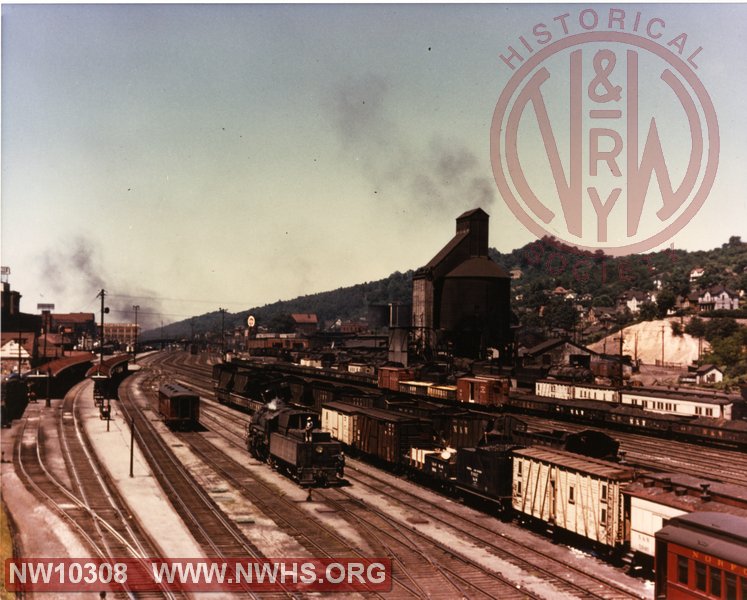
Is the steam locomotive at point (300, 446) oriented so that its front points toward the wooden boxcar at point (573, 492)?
no

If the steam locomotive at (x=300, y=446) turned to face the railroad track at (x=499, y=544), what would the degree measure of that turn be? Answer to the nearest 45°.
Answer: approximately 180°

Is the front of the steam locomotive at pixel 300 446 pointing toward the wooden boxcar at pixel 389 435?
no

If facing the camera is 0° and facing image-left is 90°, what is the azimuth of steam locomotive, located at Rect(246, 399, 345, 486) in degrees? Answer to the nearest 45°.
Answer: approximately 135°

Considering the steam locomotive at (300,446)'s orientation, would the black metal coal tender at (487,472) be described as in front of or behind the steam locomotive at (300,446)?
behind

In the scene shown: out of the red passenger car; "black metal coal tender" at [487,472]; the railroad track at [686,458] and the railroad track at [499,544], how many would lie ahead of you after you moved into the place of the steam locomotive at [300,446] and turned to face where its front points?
0

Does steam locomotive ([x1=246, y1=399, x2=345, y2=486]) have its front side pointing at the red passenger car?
no

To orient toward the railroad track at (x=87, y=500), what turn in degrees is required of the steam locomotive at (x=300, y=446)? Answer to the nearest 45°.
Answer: approximately 45° to its left

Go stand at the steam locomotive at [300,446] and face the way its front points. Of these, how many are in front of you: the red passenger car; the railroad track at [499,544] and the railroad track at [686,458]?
0

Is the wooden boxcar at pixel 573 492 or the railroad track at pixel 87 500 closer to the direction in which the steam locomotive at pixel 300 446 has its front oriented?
the railroad track

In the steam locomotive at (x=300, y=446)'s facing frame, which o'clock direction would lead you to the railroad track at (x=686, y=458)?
The railroad track is roughly at 4 o'clock from the steam locomotive.

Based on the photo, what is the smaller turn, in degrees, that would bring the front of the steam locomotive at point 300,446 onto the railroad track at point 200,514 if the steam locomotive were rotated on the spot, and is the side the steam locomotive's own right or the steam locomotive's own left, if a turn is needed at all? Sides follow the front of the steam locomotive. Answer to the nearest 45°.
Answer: approximately 90° to the steam locomotive's own left
